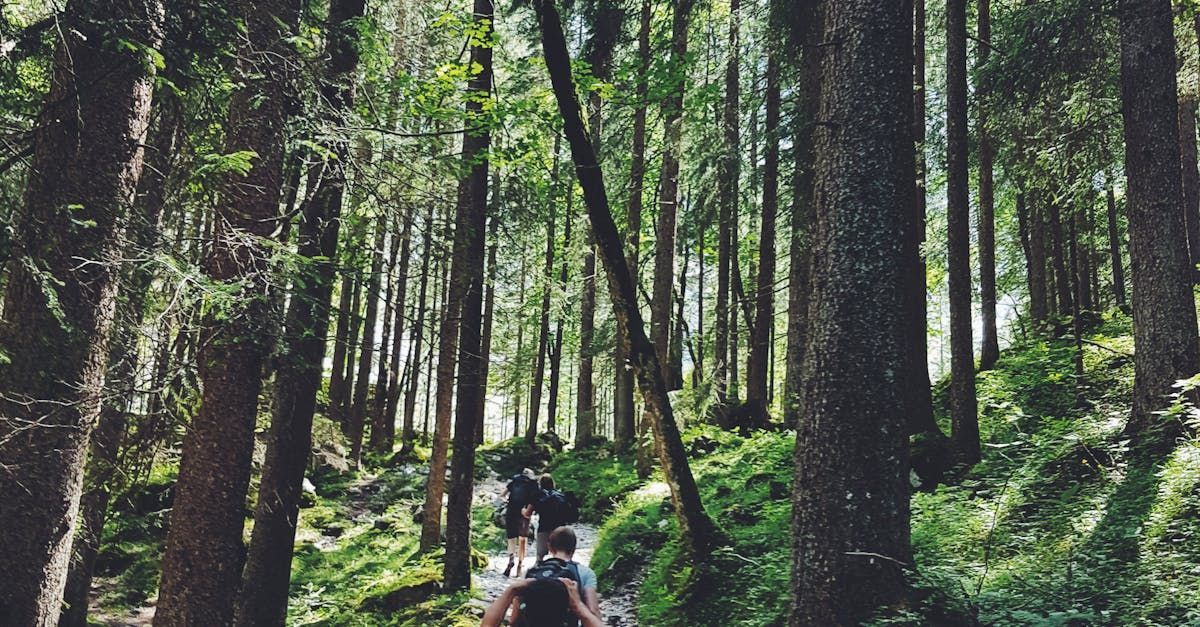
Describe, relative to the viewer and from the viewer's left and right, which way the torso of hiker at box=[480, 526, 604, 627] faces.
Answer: facing away from the viewer

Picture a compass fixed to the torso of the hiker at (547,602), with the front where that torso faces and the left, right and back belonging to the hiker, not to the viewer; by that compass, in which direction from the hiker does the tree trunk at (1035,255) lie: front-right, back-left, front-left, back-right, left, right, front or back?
front-right

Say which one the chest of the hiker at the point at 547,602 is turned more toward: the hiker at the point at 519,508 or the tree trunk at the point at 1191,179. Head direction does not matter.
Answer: the hiker

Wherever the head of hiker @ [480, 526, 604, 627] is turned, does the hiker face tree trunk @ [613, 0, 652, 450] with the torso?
yes

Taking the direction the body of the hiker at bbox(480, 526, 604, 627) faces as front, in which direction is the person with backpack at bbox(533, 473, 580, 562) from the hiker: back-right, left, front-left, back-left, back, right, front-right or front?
front

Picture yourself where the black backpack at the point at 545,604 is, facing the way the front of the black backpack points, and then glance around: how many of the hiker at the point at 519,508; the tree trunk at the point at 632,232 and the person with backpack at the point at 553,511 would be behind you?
3

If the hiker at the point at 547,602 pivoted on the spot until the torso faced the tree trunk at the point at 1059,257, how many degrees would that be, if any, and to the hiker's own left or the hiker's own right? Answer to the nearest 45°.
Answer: approximately 45° to the hiker's own right

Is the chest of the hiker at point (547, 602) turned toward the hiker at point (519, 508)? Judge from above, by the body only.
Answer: yes

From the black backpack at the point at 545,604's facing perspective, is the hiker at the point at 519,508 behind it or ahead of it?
behind
